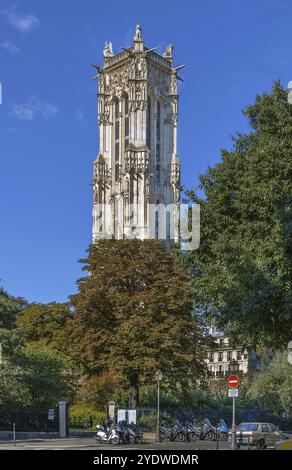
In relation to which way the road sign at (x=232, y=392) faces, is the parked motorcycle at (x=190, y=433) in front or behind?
behind

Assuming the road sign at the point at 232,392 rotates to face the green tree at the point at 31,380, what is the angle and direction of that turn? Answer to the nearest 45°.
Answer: approximately 135° to its right

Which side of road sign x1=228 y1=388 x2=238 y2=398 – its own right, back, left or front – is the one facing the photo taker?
front

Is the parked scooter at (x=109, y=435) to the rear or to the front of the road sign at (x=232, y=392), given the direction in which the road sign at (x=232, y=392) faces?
to the rear
